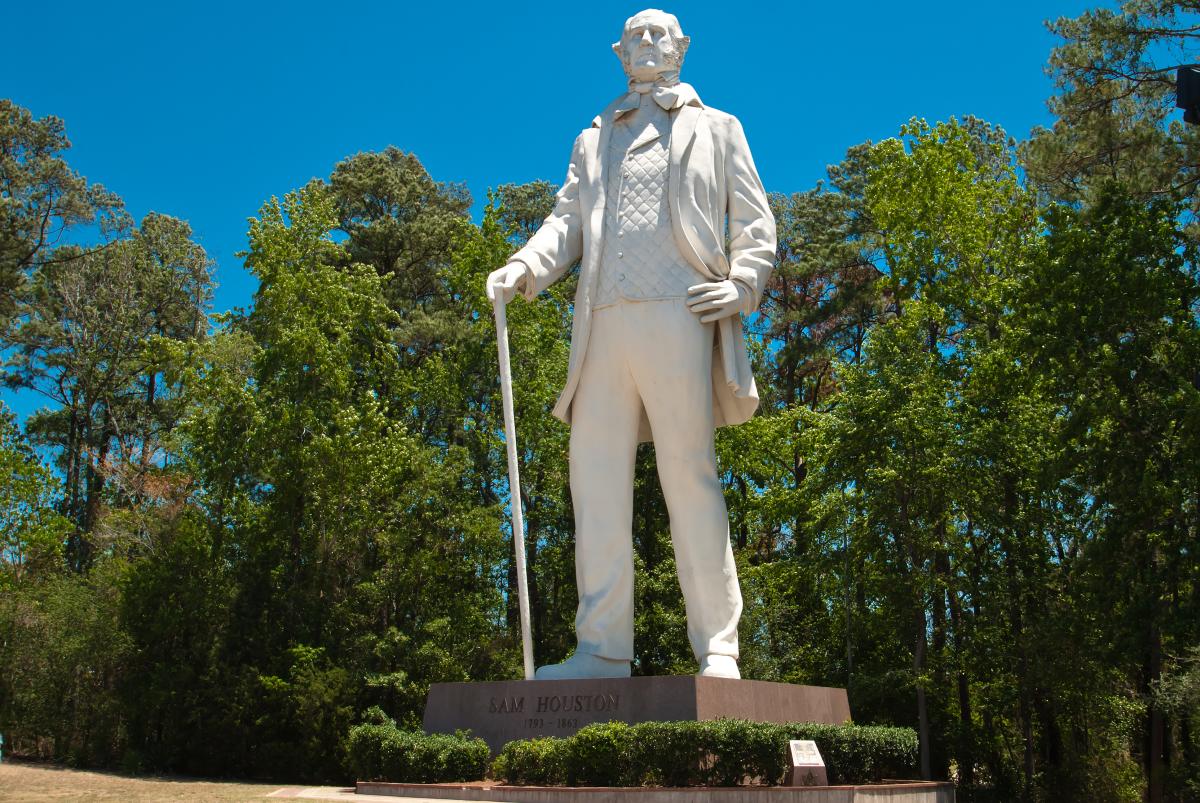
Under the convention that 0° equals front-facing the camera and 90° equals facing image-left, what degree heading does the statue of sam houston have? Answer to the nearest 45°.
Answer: approximately 45°

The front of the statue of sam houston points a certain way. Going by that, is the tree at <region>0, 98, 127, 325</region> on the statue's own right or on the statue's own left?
on the statue's own right

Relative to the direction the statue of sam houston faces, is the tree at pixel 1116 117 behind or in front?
behind

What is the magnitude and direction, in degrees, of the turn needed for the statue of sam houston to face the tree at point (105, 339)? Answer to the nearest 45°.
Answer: approximately 90° to its right
